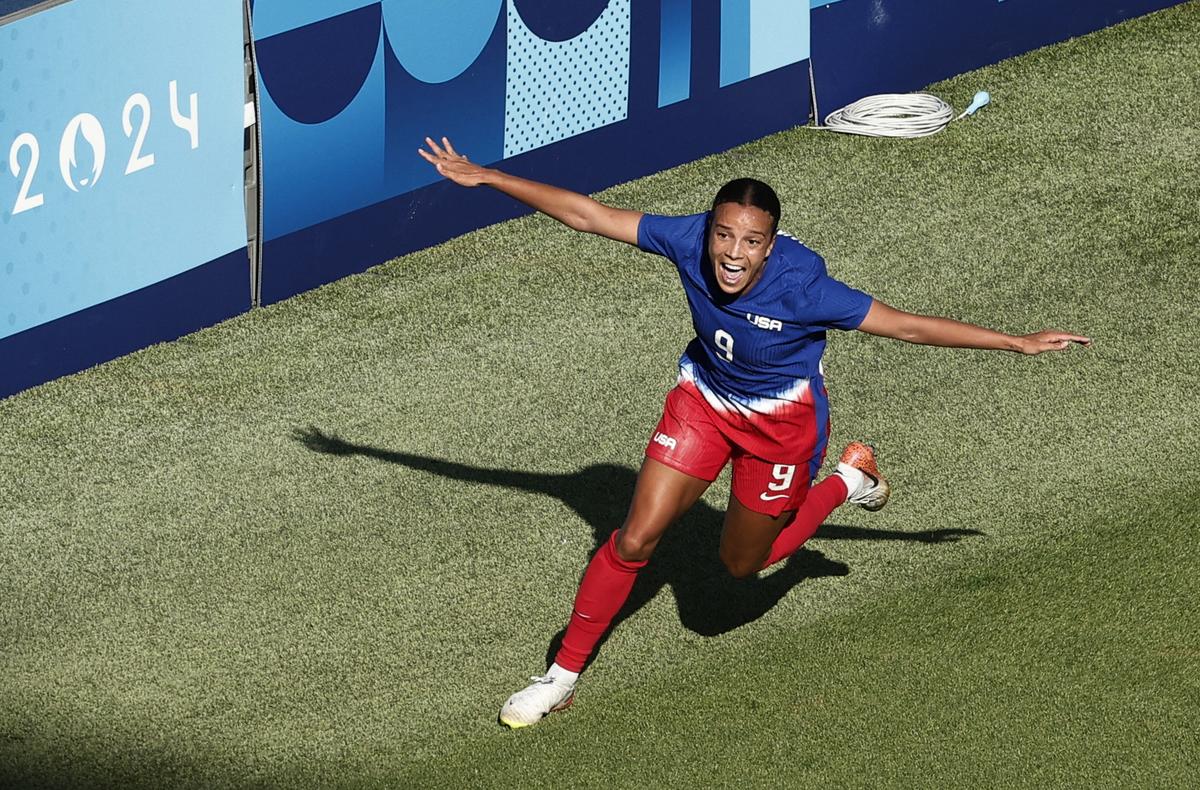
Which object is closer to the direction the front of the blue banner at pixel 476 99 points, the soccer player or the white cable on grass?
the soccer player

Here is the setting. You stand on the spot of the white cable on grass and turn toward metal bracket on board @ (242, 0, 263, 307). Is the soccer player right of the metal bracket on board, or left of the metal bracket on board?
left

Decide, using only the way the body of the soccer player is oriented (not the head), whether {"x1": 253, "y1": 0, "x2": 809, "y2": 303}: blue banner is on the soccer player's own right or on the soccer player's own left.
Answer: on the soccer player's own right

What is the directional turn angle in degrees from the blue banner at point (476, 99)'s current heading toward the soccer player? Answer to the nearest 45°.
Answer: approximately 45° to its right

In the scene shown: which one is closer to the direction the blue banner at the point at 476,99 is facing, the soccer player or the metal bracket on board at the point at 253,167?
the soccer player

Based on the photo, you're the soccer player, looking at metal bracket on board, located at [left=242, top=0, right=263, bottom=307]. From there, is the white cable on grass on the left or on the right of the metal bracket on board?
right

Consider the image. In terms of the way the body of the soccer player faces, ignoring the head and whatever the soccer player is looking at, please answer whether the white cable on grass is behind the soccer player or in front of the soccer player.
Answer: behind

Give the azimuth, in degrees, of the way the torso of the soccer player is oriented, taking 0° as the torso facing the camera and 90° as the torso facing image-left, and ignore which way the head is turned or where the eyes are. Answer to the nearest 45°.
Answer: approximately 45°
